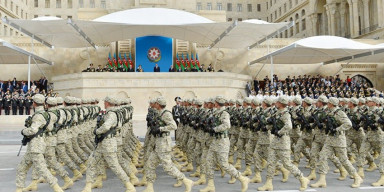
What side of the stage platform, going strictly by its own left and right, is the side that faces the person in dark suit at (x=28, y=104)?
right

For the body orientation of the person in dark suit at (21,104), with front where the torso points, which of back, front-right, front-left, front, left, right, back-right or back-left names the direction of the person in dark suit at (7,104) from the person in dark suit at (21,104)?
back-right

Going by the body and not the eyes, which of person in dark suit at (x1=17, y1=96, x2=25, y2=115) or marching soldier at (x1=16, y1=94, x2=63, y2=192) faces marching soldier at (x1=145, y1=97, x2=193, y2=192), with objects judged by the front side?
the person in dark suit

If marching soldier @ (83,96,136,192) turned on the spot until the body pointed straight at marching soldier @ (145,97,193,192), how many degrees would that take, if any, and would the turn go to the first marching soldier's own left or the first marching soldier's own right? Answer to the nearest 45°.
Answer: approximately 180°

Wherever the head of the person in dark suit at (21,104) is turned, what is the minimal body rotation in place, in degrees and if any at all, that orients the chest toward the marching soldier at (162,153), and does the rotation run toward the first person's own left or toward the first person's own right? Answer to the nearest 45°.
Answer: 0° — they already face them

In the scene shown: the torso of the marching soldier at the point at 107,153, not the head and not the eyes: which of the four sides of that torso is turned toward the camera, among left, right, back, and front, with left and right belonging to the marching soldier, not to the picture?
left

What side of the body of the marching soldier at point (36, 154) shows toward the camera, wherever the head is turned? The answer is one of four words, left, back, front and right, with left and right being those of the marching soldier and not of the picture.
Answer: left

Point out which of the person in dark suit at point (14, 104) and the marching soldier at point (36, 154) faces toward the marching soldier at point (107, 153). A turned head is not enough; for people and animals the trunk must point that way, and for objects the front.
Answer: the person in dark suit

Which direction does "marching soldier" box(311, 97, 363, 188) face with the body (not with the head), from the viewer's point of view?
to the viewer's left

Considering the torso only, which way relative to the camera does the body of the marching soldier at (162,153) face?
to the viewer's left

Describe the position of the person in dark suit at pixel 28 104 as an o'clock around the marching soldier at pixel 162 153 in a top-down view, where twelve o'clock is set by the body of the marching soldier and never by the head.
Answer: The person in dark suit is roughly at 2 o'clock from the marching soldier.
